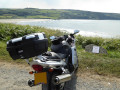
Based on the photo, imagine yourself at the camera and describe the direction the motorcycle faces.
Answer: facing away from the viewer and to the right of the viewer

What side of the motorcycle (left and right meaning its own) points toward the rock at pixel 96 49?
front
